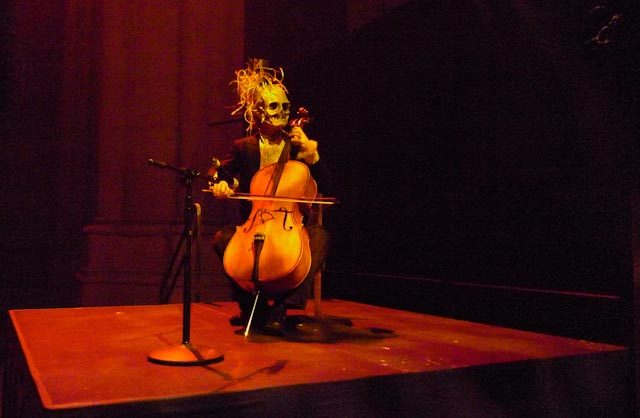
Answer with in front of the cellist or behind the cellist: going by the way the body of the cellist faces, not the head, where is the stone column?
behind

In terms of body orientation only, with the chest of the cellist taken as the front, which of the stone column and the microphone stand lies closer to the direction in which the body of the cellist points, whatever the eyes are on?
the microphone stand

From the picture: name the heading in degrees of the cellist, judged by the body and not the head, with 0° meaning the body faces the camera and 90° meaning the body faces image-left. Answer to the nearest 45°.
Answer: approximately 0°

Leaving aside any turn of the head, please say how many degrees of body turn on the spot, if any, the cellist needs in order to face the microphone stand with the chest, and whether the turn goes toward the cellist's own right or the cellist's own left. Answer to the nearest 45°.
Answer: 0° — they already face it

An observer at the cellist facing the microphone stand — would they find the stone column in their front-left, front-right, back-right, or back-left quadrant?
back-right
